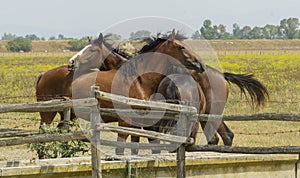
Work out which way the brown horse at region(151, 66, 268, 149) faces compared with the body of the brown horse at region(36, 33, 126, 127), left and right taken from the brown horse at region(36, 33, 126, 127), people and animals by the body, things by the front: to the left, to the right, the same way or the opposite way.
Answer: the opposite way

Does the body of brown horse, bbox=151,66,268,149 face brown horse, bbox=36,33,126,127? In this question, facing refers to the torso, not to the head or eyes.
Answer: yes

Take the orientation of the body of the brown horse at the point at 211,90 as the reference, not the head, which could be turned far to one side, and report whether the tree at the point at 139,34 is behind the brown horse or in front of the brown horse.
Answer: in front

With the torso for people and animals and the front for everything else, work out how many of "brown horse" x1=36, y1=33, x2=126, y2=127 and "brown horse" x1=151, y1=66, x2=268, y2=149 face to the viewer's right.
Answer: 1

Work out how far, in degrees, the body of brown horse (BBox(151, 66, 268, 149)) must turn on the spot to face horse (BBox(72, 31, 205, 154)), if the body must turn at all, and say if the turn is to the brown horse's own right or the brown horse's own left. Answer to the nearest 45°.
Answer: approximately 45° to the brown horse's own left

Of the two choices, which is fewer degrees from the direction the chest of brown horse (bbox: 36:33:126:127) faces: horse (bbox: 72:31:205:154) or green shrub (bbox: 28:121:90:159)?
the horse

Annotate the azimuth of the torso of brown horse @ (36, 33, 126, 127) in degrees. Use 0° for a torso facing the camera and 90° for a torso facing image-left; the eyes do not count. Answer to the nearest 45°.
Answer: approximately 270°

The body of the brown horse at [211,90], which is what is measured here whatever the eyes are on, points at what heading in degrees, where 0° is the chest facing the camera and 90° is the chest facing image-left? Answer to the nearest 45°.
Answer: approximately 90°

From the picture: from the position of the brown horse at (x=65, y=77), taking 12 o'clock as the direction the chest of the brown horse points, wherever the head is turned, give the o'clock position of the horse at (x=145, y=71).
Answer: The horse is roughly at 1 o'clock from the brown horse.
